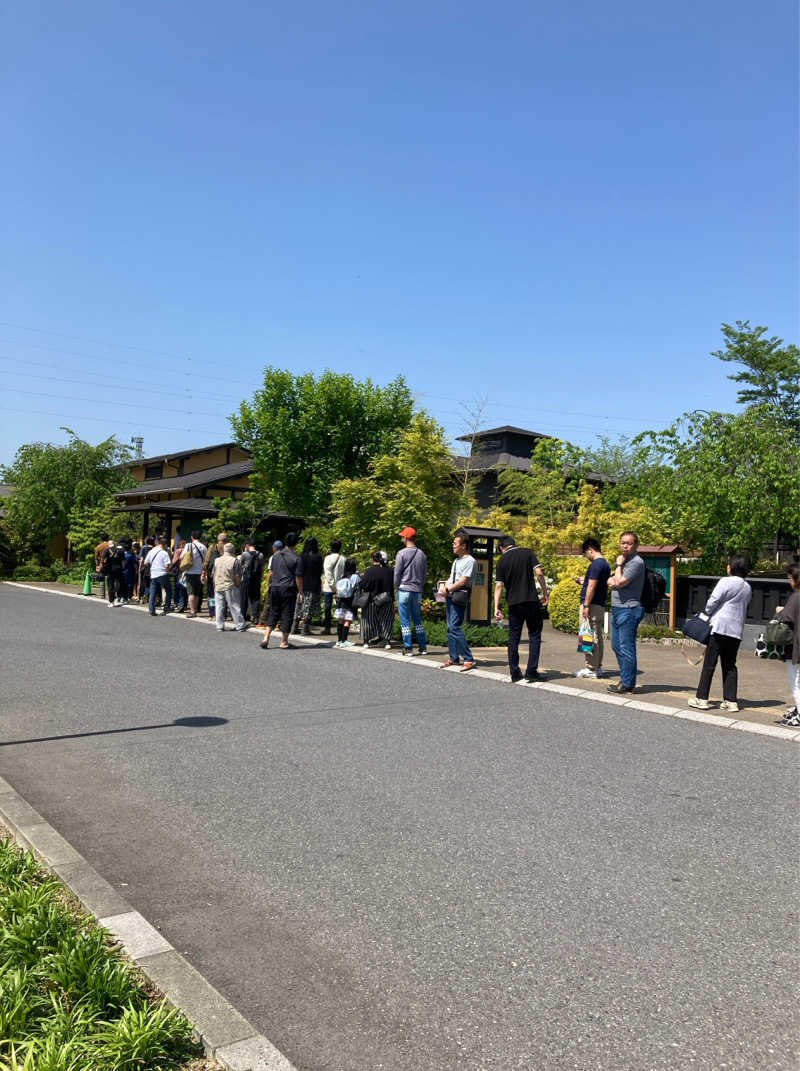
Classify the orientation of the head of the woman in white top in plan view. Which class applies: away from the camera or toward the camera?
away from the camera

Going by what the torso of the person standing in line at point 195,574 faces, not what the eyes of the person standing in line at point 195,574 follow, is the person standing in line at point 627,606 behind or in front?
behind

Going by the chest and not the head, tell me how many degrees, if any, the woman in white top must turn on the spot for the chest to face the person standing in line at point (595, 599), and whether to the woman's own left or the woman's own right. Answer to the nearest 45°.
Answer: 0° — they already face them

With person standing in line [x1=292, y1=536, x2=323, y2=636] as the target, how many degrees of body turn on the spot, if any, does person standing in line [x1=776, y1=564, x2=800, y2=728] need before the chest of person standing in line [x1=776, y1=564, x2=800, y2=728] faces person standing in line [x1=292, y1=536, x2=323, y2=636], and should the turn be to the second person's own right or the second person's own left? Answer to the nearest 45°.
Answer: approximately 45° to the second person's own right

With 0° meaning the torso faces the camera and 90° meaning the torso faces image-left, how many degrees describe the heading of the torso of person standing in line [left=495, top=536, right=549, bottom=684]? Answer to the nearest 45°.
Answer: approximately 180°

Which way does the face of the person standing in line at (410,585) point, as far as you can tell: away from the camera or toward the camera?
away from the camera

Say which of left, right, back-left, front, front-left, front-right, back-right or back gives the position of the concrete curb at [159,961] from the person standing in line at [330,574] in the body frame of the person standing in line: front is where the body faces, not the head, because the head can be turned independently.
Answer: back-left

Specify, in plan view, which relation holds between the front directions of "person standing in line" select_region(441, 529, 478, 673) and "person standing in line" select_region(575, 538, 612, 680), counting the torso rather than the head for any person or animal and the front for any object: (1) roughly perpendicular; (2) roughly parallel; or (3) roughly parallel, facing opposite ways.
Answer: roughly parallel

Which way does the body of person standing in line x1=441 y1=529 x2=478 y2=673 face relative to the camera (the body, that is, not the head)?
to the viewer's left

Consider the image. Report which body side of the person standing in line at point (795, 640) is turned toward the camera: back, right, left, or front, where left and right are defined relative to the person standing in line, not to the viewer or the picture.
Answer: left

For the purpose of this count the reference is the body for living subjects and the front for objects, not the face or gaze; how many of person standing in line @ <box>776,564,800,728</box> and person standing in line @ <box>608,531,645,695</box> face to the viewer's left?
2

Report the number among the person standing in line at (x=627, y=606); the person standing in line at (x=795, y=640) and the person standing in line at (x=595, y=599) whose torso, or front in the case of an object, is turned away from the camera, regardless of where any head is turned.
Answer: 0

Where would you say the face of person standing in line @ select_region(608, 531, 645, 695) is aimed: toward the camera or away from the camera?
toward the camera

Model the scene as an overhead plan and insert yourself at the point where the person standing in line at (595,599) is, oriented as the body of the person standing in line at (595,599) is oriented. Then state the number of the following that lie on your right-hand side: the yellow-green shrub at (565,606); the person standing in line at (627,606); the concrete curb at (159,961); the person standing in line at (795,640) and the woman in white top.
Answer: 1
